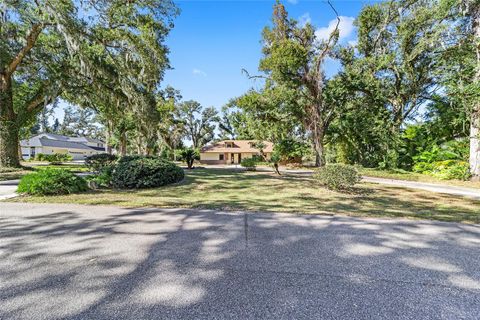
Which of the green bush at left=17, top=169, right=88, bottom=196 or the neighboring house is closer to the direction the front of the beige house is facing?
the green bush

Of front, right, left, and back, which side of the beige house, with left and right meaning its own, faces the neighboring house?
right

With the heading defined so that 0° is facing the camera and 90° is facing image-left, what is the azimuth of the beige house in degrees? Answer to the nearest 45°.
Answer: approximately 0°

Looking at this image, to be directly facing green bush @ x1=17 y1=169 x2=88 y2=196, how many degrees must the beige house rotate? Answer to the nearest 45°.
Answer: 0° — it already faces it

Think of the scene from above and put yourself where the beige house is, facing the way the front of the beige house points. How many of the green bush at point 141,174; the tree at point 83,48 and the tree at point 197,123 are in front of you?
2

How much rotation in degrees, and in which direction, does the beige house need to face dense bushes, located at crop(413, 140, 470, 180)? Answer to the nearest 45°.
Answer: approximately 45° to its left

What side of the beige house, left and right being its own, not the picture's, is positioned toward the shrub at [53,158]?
right

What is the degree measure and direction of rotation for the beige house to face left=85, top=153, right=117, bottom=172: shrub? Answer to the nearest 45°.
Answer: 0° — it already faces it

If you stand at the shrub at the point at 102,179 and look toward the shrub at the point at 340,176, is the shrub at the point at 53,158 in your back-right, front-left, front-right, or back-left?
back-left
